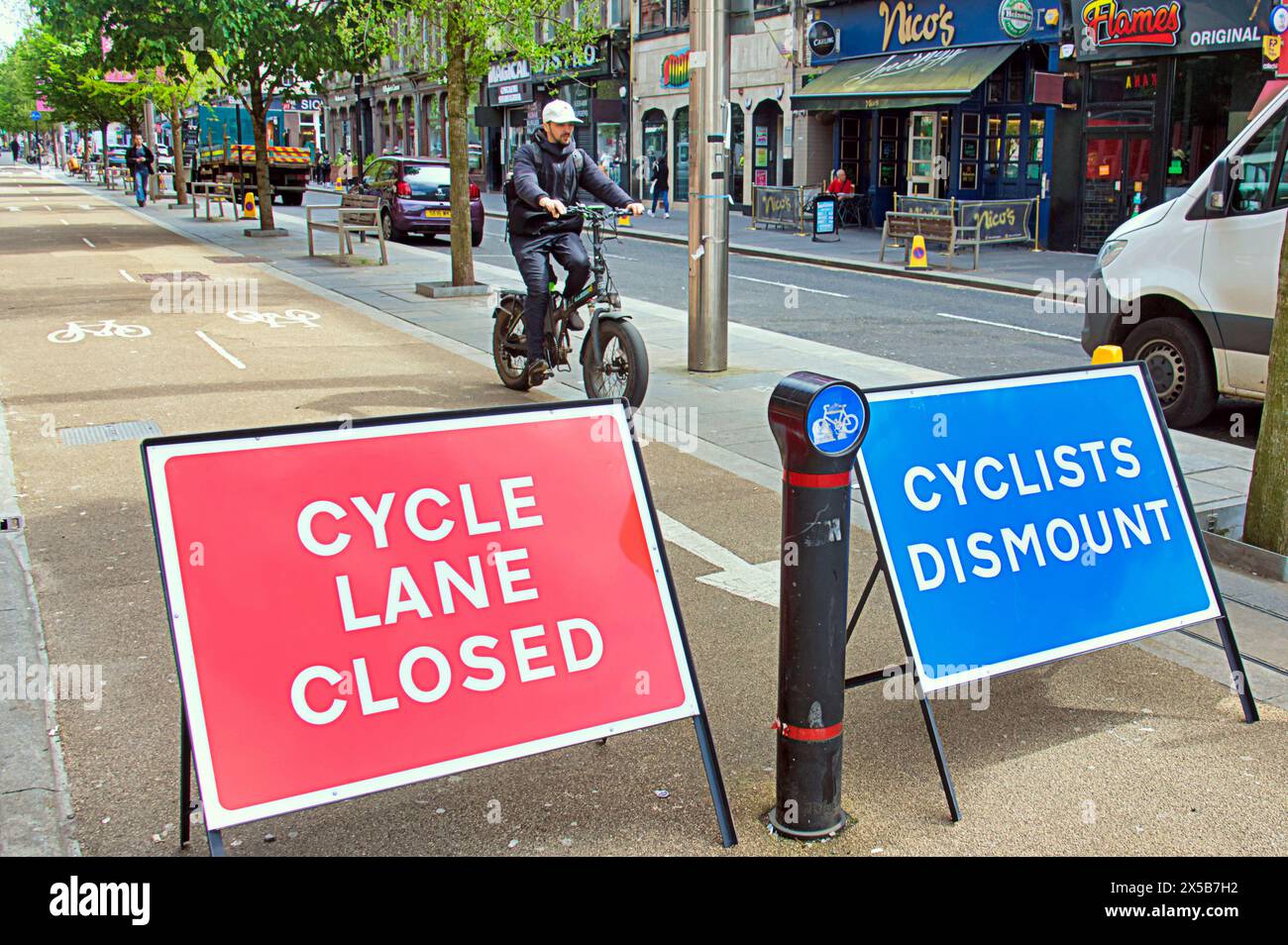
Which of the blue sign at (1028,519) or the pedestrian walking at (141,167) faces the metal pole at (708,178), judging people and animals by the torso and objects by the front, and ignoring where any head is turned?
the pedestrian walking

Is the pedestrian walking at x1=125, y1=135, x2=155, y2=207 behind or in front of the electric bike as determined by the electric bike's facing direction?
behind

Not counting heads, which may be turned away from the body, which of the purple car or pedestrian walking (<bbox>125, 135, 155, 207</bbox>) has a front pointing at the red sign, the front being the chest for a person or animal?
the pedestrian walking

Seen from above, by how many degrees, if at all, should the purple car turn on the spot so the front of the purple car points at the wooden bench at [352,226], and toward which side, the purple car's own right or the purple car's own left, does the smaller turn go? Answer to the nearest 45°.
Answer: approximately 135° to the purple car's own left

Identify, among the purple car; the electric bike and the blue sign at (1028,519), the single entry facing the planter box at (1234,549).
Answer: the electric bike

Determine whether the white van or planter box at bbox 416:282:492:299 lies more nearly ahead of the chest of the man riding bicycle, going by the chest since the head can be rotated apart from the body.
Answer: the white van

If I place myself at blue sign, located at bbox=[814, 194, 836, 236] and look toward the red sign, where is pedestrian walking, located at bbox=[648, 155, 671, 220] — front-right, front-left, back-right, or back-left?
back-right

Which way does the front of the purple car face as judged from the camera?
facing away from the viewer and to the left of the viewer

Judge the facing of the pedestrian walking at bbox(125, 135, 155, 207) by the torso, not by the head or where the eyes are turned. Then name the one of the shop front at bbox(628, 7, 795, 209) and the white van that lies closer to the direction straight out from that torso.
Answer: the white van

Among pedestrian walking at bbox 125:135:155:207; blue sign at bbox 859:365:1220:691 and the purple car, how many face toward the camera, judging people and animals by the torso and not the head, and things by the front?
2

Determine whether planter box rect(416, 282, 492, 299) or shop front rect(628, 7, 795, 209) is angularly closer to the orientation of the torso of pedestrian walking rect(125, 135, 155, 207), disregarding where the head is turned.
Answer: the planter box

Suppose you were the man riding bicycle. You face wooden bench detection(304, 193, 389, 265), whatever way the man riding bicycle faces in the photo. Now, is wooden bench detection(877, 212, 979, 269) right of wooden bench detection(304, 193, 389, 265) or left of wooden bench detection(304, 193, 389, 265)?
right
